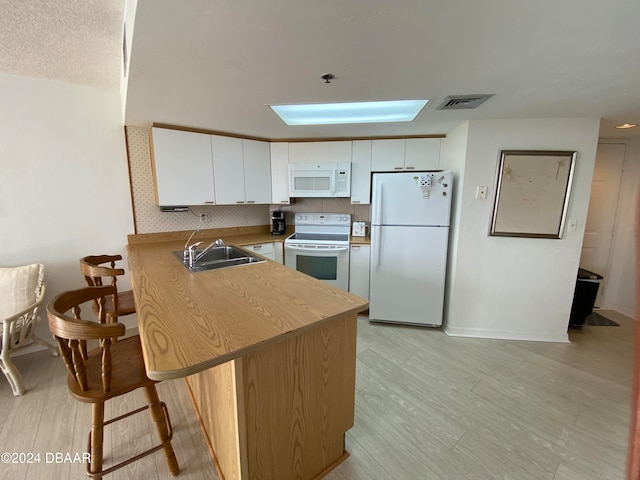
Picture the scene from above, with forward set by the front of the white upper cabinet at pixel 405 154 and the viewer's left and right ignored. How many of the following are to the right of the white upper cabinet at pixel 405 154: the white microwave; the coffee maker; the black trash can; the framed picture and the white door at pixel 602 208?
2

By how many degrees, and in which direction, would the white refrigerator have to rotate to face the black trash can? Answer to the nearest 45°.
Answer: approximately 90° to its left

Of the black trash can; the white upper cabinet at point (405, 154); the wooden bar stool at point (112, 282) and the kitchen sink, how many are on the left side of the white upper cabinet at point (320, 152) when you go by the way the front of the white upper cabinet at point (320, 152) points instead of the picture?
2

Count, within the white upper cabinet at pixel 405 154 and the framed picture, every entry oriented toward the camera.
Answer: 2

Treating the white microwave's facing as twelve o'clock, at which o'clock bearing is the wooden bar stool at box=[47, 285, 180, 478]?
The wooden bar stool is roughly at 1 o'clock from the white microwave.

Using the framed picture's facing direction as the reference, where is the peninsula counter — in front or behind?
in front

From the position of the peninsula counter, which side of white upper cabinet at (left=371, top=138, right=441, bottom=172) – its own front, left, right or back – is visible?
front

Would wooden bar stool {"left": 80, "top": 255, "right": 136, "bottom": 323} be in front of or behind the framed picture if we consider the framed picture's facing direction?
in front

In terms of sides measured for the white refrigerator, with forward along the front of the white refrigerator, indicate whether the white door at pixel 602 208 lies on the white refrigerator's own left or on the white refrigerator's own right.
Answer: on the white refrigerator's own left
